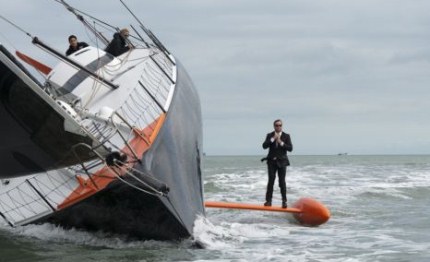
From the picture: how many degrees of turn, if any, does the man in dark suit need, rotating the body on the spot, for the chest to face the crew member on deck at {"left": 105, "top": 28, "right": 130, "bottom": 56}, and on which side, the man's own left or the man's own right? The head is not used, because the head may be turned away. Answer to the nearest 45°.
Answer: approximately 90° to the man's own right

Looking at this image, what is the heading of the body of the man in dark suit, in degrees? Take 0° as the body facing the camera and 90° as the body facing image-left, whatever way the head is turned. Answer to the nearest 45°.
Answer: approximately 0°

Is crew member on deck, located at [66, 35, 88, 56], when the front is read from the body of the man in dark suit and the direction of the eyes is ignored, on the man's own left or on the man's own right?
on the man's own right
